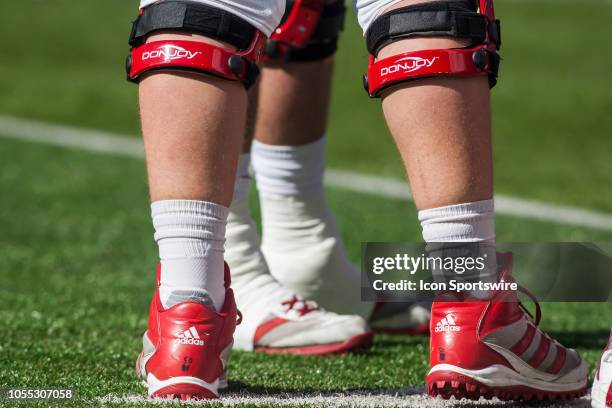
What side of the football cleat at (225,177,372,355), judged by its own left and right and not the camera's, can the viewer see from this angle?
right

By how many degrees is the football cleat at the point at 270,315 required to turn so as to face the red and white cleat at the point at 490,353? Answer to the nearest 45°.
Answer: approximately 45° to its right
